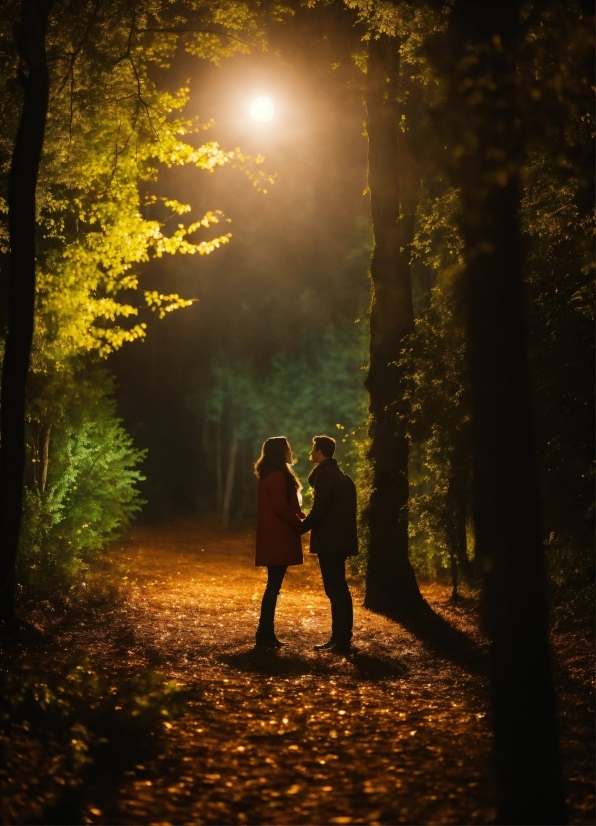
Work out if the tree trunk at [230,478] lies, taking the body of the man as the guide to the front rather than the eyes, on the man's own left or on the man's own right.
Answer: on the man's own right

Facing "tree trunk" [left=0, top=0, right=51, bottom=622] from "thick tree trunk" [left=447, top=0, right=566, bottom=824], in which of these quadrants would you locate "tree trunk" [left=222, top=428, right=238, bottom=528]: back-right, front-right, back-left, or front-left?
front-right

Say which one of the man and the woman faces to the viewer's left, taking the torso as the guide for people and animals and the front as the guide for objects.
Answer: the man

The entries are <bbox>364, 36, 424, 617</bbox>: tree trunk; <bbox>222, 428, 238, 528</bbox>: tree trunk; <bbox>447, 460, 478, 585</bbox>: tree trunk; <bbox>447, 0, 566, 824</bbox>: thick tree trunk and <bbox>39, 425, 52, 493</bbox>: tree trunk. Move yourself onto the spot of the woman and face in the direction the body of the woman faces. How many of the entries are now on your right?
1

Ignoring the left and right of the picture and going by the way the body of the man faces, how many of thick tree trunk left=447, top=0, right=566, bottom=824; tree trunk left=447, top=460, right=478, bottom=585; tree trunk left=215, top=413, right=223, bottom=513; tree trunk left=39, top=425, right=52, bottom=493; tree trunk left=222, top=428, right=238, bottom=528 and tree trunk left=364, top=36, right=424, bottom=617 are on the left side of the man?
1

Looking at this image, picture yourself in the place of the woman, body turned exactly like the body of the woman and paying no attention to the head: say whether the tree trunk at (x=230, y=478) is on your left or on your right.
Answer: on your left

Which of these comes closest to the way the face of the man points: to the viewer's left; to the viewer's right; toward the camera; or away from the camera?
to the viewer's left

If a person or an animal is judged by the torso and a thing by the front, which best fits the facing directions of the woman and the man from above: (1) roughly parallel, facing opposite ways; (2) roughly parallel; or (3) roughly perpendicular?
roughly parallel, facing opposite ways

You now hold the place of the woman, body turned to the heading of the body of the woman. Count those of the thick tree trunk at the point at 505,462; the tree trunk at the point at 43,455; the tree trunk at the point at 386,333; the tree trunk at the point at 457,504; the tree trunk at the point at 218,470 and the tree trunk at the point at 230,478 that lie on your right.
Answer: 1

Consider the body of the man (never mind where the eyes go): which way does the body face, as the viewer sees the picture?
to the viewer's left

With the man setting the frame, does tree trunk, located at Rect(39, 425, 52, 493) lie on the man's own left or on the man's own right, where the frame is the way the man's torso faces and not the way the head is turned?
on the man's own right

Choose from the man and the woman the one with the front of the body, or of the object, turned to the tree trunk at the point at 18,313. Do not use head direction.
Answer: the man

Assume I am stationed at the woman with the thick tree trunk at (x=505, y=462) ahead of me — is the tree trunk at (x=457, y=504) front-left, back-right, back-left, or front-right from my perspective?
back-left

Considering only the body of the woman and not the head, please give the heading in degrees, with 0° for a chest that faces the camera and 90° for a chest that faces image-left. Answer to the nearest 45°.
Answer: approximately 270°

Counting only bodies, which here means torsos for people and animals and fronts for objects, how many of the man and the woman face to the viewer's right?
1
